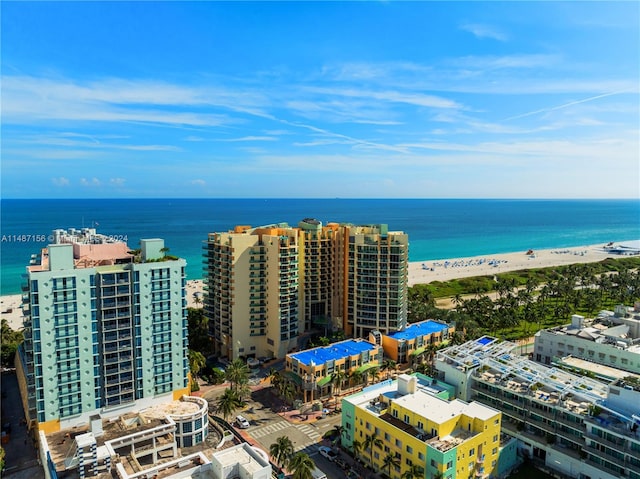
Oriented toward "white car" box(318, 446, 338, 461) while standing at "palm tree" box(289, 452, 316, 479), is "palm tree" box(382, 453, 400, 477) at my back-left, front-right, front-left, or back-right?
front-right

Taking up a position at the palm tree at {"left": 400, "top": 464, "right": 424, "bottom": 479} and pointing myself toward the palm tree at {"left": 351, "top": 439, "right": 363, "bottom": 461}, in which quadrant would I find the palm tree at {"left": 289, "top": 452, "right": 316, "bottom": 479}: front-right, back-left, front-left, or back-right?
front-left

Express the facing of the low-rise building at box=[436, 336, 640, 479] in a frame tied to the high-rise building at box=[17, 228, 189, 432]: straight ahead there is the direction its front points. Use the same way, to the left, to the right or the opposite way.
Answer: to the right

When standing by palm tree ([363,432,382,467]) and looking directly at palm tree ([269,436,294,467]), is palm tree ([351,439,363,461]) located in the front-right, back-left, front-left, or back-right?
front-right

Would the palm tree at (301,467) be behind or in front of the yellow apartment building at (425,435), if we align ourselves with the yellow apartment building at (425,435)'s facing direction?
in front

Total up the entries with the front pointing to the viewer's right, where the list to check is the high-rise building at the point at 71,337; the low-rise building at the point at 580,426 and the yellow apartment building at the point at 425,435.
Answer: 0

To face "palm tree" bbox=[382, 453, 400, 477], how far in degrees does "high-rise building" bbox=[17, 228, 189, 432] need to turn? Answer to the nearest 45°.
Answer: approximately 45° to its left

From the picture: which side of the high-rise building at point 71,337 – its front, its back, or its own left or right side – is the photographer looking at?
front

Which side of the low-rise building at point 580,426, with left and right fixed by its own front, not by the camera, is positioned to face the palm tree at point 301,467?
front

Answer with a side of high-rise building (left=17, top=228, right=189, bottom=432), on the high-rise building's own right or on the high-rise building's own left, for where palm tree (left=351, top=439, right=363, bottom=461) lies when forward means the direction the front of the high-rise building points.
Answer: on the high-rise building's own left

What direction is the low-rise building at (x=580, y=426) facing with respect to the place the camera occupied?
facing the viewer and to the left of the viewer

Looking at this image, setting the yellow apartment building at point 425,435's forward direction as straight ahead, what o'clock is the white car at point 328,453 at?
The white car is roughly at 2 o'clock from the yellow apartment building.

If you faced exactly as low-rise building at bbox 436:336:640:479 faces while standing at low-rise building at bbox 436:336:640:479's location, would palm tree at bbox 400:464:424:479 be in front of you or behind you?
in front

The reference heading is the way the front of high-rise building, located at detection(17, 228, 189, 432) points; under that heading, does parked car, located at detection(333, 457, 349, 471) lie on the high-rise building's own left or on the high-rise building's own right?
on the high-rise building's own left
